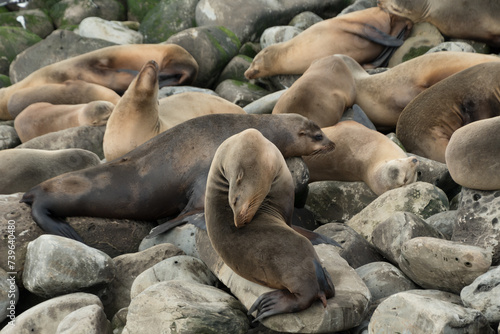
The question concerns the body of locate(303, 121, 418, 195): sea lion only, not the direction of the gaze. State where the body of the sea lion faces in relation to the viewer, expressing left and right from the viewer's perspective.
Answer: facing the viewer and to the right of the viewer

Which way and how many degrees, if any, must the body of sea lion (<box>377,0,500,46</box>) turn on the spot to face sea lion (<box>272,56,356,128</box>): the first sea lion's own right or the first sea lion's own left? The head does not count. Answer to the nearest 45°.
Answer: approximately 45° to the first sea lion's own left

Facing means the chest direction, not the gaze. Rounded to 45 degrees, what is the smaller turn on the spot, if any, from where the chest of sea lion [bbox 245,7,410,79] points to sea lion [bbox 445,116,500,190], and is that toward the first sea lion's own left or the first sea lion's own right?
approximately 90° to the first sea lion's own left

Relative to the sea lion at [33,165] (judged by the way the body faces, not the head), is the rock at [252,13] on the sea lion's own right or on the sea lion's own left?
on the sea lion's own left

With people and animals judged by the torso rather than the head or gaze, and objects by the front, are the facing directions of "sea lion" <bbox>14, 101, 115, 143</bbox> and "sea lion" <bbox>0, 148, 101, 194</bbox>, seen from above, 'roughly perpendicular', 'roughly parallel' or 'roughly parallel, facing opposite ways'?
roughly parallel

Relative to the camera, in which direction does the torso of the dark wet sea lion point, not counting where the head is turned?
to the viewer's right

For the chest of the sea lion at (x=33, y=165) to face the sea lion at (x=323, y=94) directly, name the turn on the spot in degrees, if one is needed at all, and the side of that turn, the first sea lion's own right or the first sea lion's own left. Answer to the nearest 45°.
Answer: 0° — it already faces it

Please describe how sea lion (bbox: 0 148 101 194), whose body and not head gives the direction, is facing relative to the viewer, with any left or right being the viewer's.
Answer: facing to the right of the viewer

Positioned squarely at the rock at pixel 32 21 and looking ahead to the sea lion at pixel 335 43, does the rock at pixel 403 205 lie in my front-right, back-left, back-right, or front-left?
front-right

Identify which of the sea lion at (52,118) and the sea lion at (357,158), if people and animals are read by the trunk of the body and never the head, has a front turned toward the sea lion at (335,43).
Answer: the sea lion at (52,118)

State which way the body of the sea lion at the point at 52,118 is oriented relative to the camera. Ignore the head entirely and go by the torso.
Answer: to the viewer's right

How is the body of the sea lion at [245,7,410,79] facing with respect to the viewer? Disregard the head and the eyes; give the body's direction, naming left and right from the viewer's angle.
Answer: facing to the left of the viewer

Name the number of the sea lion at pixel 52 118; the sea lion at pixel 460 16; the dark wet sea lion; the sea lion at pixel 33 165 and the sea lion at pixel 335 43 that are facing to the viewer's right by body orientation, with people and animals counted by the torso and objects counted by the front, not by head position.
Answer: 3

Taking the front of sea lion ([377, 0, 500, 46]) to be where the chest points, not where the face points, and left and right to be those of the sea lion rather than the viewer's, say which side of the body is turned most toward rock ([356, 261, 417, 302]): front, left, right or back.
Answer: left

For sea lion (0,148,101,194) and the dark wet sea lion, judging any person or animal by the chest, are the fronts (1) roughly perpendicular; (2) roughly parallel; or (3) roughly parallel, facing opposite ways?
roughly parallel

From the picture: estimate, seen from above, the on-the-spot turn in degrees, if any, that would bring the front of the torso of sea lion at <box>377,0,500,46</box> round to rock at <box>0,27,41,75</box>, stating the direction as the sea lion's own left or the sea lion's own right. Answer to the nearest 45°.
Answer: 0° — it already faces it

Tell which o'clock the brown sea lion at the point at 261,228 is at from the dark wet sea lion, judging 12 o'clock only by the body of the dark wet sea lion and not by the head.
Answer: The brown sea lion is roughly at 2 o'clock from the dark wet sea lion.
